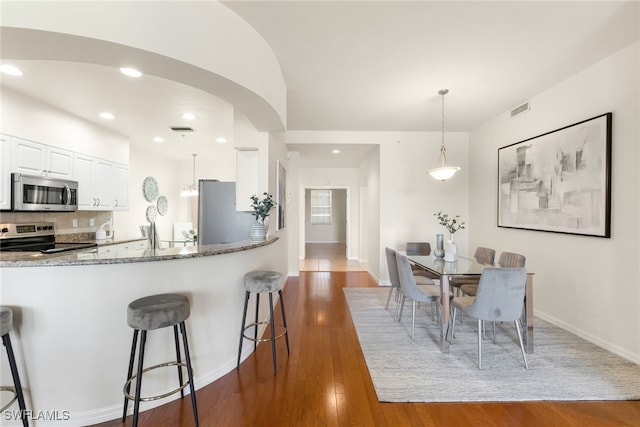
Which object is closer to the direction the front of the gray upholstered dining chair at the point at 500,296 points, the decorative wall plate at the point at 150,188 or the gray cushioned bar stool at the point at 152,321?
the decorative wall plate

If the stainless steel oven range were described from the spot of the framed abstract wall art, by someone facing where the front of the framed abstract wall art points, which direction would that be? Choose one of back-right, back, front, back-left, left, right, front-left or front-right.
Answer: front

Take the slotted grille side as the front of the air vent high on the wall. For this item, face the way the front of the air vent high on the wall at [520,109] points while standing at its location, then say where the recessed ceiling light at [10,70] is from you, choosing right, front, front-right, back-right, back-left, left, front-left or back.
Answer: front

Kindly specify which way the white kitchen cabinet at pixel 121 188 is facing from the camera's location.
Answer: facing the viewer and to the right of the viewer

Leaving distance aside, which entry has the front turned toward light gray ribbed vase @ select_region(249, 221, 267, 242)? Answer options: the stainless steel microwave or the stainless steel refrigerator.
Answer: the stainless steel microwave

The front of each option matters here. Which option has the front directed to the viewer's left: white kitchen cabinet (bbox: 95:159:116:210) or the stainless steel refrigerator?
the stainless steel refrigerator

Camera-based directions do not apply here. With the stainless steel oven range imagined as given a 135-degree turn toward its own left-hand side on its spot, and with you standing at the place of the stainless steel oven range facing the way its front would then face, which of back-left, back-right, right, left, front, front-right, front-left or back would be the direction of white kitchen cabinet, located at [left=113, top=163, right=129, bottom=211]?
front-right

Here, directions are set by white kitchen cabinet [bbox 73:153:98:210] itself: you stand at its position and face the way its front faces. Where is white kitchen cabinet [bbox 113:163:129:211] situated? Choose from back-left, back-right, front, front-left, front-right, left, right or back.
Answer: left

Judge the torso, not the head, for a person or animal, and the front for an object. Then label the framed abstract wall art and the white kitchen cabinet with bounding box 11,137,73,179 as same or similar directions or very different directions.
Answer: very different directions

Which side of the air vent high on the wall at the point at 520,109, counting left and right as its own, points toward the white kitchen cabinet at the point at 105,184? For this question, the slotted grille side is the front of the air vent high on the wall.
front
